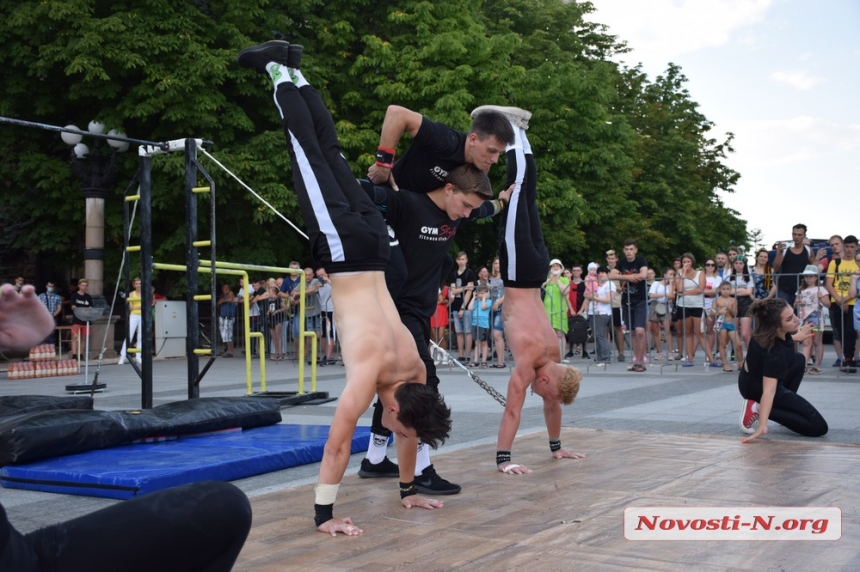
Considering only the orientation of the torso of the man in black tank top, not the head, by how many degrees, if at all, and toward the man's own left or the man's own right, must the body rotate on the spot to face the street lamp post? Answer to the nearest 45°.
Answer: approximately 90° to the man's own right

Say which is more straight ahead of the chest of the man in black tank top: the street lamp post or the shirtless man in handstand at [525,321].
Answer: the shirtless man in handstand

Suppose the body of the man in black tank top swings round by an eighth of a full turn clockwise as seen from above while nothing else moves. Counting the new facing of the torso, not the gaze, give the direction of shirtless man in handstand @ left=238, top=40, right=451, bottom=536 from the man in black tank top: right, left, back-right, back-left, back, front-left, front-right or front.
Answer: front-left

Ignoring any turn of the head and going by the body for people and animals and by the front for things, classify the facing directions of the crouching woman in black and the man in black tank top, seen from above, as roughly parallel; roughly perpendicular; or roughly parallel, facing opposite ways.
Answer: roughly perpendicular

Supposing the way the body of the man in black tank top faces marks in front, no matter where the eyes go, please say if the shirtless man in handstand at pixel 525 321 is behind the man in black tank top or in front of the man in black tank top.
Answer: in front

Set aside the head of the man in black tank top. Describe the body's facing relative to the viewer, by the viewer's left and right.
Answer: facing the viewer

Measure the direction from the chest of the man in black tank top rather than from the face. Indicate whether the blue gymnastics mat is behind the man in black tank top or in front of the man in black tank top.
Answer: in front

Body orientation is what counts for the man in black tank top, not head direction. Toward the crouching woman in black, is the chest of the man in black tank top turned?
yes
